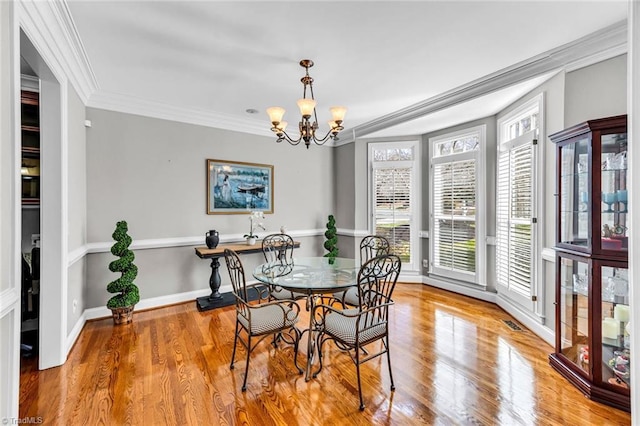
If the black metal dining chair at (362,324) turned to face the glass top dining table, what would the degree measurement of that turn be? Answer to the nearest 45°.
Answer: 0° — it already faces it

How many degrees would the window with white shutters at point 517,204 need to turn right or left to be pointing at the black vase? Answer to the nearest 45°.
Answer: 0° — it already faces it

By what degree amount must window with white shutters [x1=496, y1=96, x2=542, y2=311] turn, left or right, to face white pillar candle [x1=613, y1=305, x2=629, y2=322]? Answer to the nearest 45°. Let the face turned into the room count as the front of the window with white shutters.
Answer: approximately 90° to its left

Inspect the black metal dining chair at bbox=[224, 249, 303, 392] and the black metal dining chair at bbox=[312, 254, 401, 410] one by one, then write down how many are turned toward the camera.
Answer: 0

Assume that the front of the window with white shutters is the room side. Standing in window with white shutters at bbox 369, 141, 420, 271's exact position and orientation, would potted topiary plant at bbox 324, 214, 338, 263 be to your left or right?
on your right

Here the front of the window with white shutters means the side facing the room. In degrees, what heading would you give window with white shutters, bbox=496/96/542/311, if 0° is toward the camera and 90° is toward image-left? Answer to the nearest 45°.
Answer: approximately 45°

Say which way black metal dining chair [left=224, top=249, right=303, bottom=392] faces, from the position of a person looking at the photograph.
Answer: facing away from the viewer and to the right of the viewer

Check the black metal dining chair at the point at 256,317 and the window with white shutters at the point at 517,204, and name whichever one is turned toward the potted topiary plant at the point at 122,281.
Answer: the window with white shutters

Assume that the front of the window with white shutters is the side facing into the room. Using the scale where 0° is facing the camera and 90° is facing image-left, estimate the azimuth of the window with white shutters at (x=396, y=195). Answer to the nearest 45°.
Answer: approximately 0°

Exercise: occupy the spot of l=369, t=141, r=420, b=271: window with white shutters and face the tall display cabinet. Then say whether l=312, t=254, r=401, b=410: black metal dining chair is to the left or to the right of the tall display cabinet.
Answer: right

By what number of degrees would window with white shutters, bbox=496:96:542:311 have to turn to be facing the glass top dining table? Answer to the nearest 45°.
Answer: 0° — it already faces it

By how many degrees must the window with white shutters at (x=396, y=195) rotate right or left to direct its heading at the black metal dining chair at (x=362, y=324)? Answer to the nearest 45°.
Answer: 0° — it already faces it

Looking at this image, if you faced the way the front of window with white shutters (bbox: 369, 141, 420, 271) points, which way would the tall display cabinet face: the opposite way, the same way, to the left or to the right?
to the right
